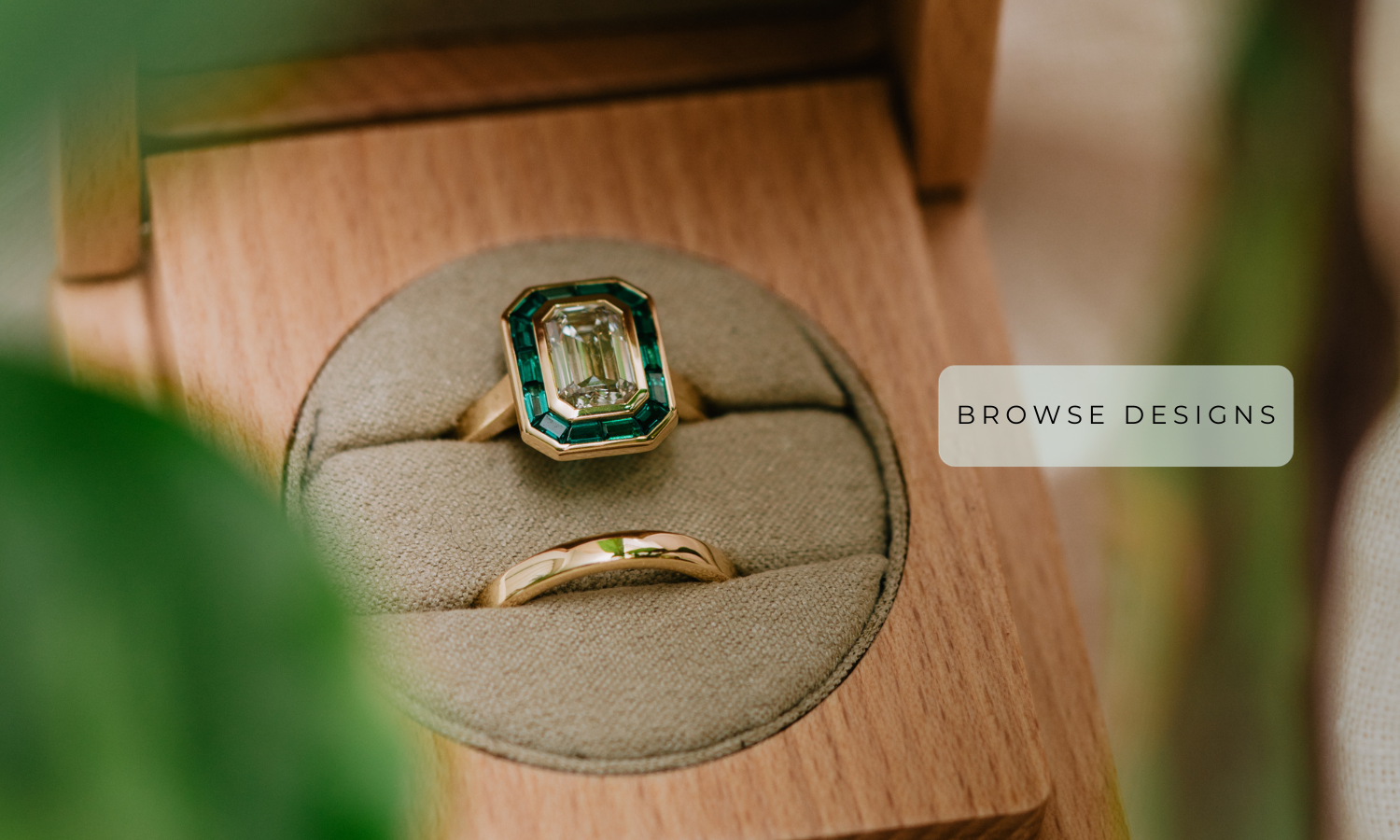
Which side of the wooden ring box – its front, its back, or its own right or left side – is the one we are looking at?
front
